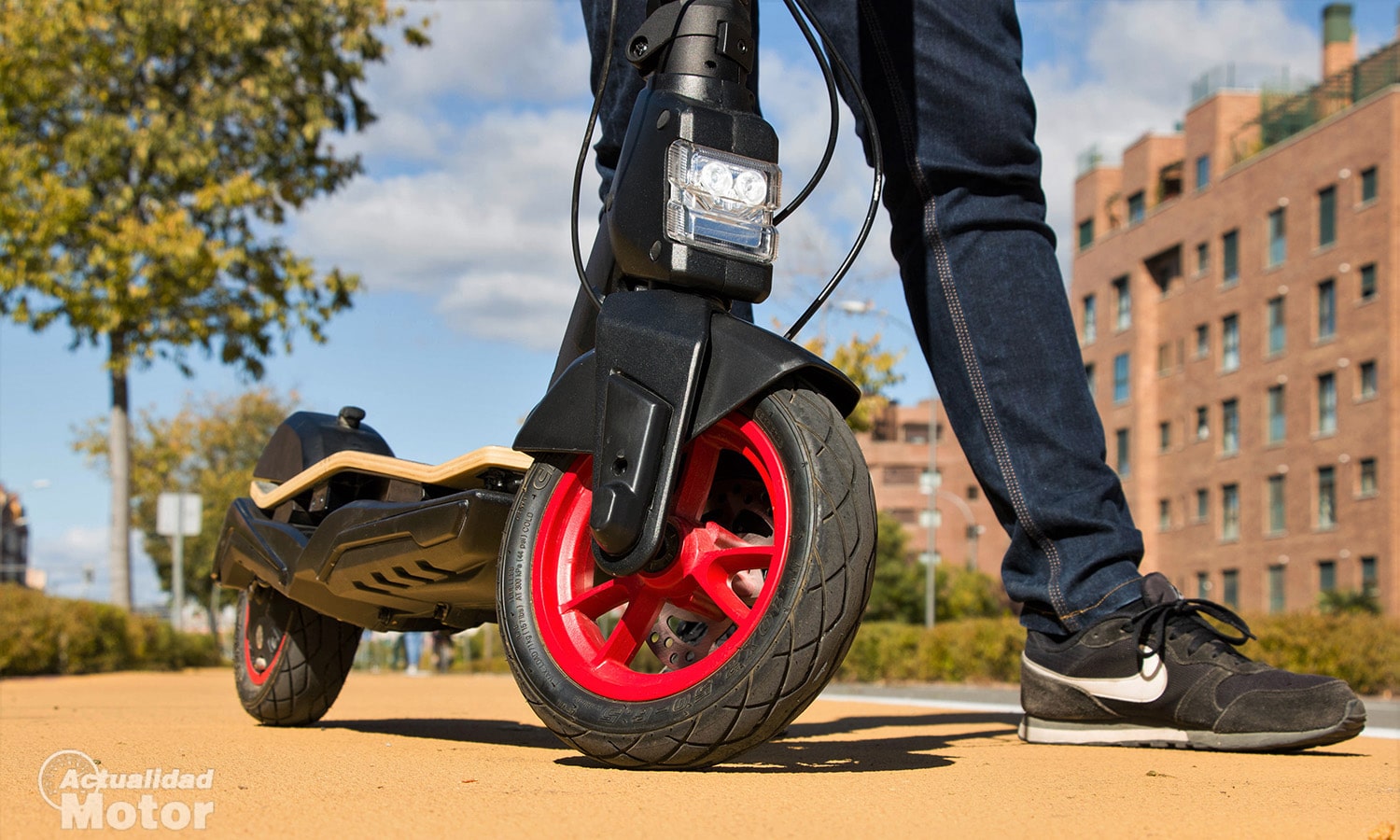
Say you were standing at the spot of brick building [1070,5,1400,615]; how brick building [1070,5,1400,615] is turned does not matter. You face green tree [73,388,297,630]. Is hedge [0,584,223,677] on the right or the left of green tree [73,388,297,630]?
left

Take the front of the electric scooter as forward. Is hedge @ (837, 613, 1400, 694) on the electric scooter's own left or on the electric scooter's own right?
on the electric scooter's own left

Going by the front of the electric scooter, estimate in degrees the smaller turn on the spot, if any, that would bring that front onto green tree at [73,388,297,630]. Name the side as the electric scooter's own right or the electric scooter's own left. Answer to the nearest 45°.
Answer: approximately 135° to the electric scooter's own left

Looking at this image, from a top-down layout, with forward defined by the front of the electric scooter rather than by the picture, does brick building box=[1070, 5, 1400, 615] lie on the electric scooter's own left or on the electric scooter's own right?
on the electric scooter's own left

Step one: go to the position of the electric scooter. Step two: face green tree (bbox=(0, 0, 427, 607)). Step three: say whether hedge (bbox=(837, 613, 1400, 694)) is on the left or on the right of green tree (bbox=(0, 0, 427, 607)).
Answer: right

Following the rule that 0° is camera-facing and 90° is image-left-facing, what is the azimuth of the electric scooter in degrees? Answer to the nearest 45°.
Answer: approximately 315°

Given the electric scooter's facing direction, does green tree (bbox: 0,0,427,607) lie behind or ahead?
behind

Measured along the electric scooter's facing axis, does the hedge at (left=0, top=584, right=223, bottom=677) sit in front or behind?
behind
